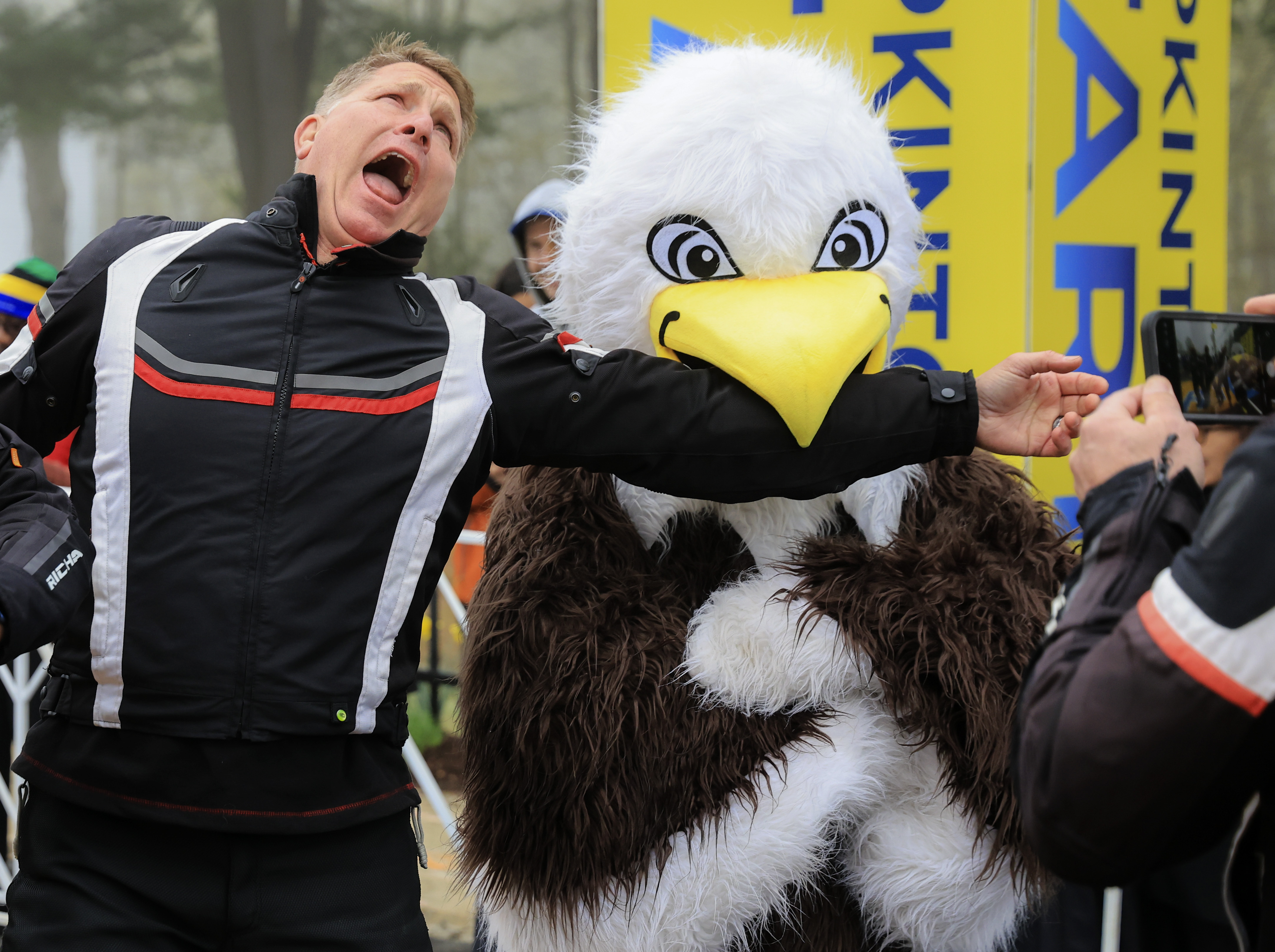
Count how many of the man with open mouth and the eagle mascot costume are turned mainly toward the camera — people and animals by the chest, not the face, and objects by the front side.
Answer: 2

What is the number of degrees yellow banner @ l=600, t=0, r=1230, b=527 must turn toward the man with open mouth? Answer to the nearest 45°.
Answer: approximately 45° to its right

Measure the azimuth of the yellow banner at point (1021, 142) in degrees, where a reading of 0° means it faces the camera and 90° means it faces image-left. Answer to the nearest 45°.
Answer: approximately 0°

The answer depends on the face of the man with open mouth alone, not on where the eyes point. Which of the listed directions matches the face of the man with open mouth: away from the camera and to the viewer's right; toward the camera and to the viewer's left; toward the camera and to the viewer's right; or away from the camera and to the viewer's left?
toward the camera and to the viewer's right

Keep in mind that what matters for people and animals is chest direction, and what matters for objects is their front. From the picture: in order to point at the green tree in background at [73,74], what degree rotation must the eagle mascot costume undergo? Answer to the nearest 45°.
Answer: approximately 135° to its right
